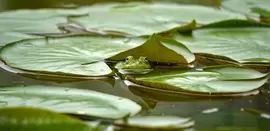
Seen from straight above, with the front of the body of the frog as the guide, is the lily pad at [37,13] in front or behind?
behind

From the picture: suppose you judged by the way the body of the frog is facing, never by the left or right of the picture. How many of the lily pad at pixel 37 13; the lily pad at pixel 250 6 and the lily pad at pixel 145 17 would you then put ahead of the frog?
0

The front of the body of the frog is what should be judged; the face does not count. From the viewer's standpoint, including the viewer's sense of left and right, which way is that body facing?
facing the viewer

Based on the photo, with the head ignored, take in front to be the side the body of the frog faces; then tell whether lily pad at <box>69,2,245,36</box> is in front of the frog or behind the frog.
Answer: behind

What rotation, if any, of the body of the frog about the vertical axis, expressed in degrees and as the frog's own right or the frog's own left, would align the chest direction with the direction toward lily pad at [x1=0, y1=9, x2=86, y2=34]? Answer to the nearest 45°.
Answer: approximately 135° to the frog's own right

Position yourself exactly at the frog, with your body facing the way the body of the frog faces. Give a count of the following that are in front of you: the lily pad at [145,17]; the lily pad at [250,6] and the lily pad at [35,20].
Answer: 0

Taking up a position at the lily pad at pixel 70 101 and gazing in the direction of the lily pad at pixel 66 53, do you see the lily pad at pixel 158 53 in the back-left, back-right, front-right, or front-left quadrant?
front-right
